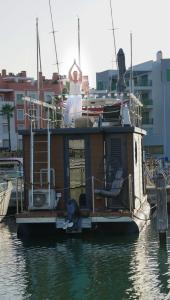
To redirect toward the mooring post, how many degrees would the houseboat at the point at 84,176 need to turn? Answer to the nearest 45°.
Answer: approximately 135° to its right

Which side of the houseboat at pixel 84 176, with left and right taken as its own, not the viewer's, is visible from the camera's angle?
back
